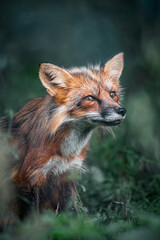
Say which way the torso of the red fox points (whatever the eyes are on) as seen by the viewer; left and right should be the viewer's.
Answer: facing the viewer and to the right of the viewer
